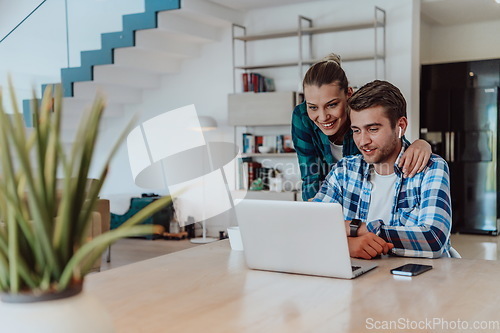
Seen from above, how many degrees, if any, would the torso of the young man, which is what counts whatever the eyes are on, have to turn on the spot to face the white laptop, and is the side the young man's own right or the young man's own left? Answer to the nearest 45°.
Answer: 0° — they already face it

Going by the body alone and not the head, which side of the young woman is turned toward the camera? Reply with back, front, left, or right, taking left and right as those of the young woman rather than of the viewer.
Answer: front

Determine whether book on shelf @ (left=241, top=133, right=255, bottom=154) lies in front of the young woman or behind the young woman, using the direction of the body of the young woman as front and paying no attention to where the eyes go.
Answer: behind

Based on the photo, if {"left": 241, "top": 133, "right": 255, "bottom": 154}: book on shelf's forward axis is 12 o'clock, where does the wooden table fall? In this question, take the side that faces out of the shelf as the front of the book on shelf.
The wooden table is roughly at 12 o'clock from the book on shelf.

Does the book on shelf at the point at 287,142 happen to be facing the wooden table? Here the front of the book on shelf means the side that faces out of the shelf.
yes

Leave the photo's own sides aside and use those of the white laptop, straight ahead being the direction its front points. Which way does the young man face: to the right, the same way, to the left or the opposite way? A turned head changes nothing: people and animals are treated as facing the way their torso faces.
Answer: the opposite way

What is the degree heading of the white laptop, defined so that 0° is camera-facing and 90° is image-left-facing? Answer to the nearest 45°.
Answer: approximately 225°

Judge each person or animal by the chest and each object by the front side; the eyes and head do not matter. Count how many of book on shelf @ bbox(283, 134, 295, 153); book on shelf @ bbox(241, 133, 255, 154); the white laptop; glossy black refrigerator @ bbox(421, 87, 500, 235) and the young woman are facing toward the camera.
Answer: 4

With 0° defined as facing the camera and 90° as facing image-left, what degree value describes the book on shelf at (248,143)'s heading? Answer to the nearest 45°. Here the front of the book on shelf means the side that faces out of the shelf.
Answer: approximately 0°

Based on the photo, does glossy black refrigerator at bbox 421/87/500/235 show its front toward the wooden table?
yes

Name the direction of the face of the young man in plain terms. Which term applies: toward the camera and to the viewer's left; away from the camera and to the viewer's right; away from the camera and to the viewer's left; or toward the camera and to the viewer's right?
toward the camera and to the viewer's left

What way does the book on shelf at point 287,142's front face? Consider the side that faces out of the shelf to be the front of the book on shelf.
toward the camera
